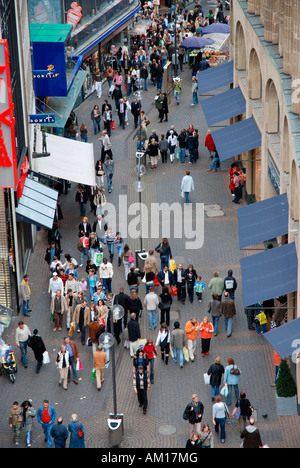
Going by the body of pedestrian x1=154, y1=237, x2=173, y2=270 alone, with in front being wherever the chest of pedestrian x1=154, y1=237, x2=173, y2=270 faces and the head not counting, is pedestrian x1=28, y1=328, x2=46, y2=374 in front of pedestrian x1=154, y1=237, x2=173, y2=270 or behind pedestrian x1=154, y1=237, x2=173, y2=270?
behind

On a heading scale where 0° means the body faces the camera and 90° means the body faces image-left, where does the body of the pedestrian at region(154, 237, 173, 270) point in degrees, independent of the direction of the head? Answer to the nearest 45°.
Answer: approximately 180°

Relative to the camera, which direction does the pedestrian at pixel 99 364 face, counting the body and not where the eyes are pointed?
away from the camera
